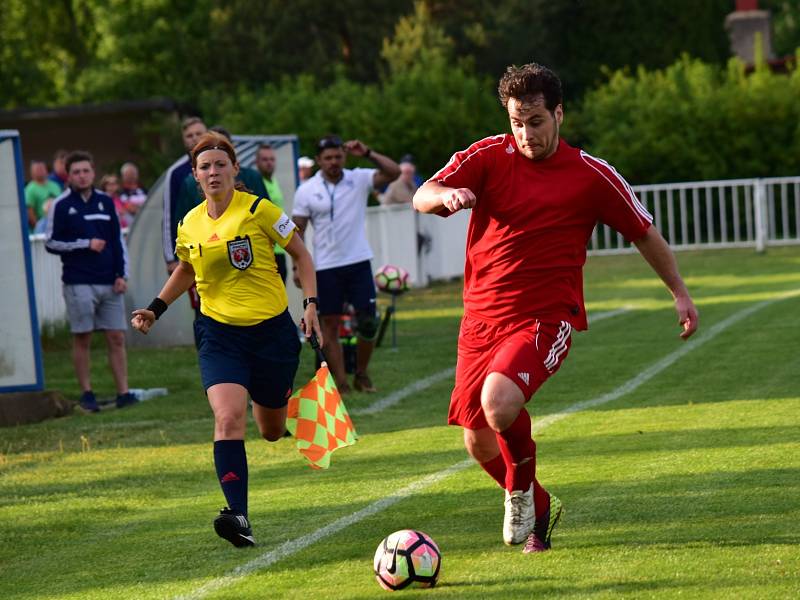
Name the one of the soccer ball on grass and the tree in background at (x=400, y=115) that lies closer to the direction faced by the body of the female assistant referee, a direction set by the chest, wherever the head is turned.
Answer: the soccer ball on grass

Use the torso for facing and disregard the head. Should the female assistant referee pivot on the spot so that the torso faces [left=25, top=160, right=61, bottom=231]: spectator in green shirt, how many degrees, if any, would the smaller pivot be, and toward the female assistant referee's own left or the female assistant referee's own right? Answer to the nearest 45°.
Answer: approximately 180°

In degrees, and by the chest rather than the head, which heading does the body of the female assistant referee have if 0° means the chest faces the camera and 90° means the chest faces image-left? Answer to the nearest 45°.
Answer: approximately 0°

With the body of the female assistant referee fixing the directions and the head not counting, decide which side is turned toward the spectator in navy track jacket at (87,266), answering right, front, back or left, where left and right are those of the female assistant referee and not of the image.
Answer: back

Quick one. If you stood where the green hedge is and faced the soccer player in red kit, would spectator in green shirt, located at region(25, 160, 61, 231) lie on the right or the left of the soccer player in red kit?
right

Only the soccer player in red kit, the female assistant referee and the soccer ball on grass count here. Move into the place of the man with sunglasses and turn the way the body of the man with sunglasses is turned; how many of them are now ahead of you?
3

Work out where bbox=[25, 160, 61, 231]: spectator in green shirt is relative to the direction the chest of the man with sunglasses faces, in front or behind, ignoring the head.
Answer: behind

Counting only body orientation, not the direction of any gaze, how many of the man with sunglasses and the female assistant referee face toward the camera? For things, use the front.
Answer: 2

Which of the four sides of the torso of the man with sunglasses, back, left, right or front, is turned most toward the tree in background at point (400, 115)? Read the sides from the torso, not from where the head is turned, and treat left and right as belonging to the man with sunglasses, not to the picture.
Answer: back

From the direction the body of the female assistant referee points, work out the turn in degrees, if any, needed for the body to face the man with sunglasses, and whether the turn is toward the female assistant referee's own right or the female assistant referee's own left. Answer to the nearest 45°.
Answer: approximately 180°

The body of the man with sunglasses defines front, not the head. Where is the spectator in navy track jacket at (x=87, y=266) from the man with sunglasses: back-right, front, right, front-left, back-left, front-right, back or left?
right

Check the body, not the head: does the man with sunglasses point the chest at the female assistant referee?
yes
